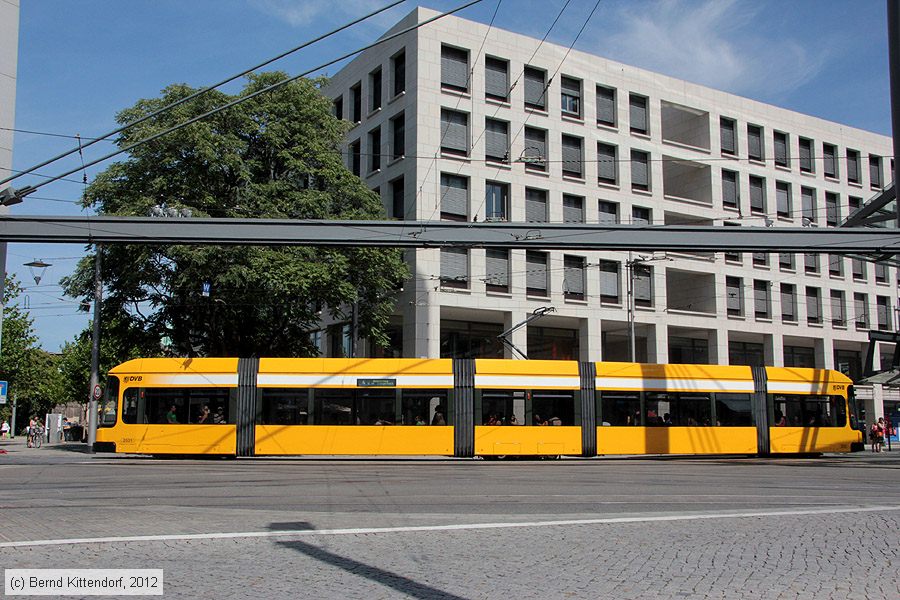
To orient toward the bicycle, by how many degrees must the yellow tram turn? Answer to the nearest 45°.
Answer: approximately 45° to its right

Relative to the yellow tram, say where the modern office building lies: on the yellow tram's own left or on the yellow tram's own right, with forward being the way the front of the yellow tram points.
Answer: on the yellow tram's own right

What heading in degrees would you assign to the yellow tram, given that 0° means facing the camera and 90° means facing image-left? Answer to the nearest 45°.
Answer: approximately 90°

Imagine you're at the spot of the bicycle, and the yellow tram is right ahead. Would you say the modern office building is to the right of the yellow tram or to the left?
left

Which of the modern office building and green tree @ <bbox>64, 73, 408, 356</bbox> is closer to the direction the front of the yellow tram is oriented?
the green tree

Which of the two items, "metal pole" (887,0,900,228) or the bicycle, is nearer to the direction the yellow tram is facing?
the bicycle

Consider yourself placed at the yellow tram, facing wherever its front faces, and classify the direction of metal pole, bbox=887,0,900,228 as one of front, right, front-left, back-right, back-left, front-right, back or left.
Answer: back

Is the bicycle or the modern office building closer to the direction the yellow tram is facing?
the bicycle
